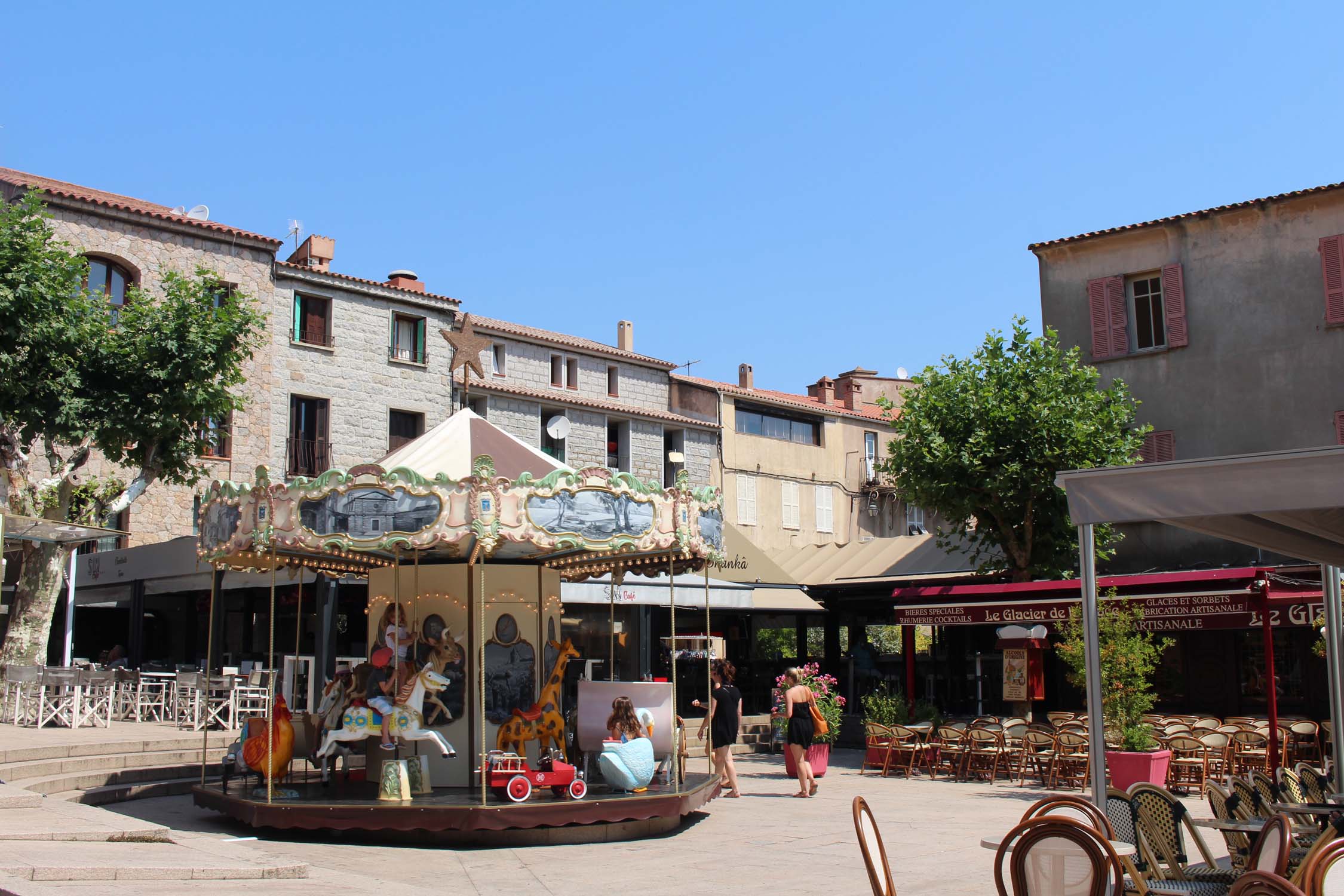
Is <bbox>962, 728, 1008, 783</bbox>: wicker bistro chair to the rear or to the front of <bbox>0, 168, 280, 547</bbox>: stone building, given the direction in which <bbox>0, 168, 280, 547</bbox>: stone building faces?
to the front

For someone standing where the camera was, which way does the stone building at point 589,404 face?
facing the viewer and to the right of the viewer

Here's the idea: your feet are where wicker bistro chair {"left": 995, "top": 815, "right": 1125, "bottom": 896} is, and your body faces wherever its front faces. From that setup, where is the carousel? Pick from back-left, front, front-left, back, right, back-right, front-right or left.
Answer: front-left

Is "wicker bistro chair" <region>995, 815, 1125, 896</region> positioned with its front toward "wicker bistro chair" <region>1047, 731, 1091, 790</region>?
yes

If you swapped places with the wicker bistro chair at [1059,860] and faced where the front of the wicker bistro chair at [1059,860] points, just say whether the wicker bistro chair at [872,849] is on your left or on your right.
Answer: on your left

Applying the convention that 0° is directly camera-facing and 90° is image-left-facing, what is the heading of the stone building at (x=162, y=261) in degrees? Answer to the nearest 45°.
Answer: approximately 315°
